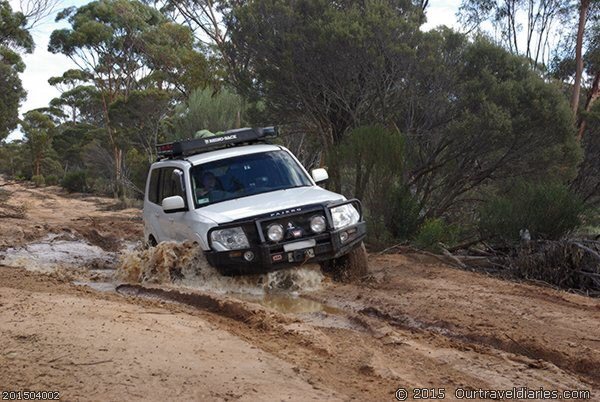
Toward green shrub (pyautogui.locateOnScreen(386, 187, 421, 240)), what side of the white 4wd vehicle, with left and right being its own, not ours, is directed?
left

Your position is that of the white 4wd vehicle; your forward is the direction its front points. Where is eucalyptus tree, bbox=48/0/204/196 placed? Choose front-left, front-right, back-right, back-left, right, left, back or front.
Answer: back-left

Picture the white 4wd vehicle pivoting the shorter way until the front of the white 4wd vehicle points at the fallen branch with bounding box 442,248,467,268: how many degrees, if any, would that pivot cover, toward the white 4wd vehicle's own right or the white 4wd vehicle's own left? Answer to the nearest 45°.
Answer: approximately 90° to the white 4wd vehicle's own left

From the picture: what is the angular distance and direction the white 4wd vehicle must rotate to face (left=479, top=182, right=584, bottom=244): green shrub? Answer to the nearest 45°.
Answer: approximately 90° to its left

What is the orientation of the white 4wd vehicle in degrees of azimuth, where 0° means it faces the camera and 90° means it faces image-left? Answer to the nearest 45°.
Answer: approximately 315°

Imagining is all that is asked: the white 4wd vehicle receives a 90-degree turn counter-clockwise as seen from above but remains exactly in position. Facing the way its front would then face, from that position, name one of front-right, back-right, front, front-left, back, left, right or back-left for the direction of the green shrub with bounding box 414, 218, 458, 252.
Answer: front

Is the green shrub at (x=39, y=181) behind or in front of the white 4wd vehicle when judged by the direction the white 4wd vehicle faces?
behind

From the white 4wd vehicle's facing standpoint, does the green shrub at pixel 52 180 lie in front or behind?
behind
